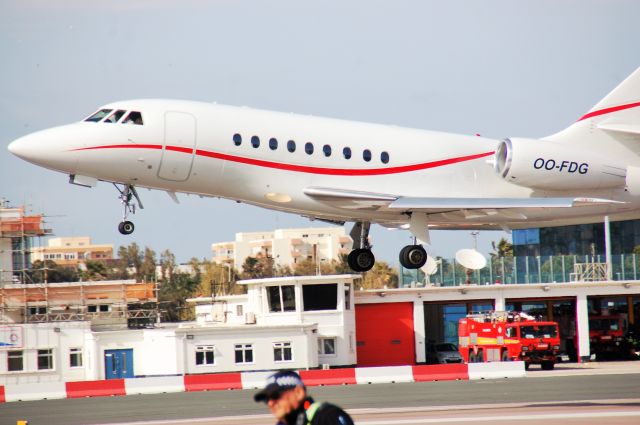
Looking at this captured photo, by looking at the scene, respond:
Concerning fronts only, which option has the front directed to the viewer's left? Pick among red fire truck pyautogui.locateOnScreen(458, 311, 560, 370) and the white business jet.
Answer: the white business jet

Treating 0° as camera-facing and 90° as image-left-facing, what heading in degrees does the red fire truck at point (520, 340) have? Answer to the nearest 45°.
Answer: approximately 315°

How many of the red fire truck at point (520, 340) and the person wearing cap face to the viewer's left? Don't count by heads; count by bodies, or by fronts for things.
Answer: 1

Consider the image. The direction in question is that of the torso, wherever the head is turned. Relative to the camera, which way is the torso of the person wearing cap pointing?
to the viewer's left

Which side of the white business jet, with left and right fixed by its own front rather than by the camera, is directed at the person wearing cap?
left

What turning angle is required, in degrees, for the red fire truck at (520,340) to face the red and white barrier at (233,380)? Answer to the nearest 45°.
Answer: approximately 90° to its right

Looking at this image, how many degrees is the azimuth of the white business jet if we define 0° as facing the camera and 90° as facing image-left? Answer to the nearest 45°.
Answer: approximately 90°

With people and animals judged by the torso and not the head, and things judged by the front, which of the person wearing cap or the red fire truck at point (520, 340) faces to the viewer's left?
the person wearing cap

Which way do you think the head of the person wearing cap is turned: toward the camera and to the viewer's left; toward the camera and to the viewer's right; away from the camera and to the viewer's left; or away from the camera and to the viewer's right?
toward the camera and to the viewer's left

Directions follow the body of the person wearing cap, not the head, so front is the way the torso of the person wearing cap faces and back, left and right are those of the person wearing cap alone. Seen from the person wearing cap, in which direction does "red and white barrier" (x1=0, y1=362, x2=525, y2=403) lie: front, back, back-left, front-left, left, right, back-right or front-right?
right
